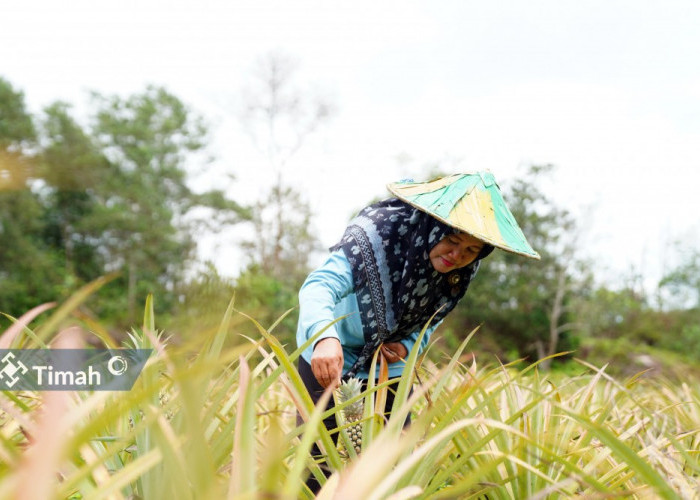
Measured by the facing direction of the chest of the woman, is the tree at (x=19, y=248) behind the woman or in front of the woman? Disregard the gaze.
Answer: behind

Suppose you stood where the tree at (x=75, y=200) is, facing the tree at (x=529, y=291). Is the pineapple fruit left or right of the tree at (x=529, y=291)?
right

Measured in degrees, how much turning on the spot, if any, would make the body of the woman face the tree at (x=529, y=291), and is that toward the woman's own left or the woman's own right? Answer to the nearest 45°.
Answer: approximately 135° to the woman's own left

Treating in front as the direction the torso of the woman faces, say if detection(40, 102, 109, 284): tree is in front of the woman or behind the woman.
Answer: behind

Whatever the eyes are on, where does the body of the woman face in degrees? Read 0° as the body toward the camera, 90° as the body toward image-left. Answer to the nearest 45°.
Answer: approximately 315°
